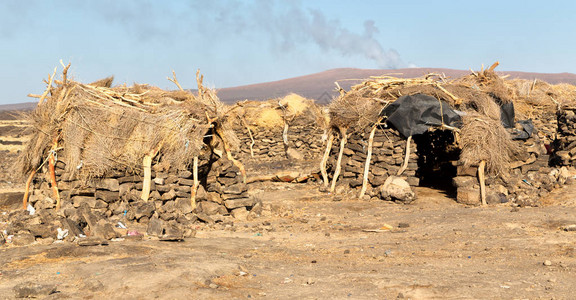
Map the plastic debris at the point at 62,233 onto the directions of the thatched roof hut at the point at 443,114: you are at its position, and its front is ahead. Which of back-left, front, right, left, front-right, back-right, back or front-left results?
front-right

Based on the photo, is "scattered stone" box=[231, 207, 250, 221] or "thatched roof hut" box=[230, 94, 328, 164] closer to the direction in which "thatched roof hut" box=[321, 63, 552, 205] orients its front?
the scattered stone

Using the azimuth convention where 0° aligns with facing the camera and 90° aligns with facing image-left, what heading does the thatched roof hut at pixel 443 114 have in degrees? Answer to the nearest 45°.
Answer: approximately 0°

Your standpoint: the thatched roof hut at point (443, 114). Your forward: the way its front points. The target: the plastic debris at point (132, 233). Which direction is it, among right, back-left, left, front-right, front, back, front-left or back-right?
front-right

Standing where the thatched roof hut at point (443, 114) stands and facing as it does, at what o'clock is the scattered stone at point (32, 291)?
The scattered stone is roughly at 1 o'clock from the thatched roof hut.

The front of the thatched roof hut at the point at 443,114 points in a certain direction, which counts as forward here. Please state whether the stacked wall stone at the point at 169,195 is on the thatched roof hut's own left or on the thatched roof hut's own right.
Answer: on the thatched roof hut's own right

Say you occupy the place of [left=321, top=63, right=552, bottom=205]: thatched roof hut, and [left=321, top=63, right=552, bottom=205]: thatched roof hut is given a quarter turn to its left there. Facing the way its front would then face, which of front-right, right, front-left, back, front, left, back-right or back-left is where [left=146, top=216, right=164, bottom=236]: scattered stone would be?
back-right

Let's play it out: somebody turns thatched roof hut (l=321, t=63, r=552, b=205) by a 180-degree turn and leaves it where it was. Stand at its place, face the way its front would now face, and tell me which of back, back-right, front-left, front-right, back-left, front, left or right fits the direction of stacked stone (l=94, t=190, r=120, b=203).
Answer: back-left

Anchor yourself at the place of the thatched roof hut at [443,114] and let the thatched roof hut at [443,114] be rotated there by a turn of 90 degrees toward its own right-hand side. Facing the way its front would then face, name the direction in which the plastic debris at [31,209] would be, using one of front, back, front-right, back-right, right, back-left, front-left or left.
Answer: front-left
